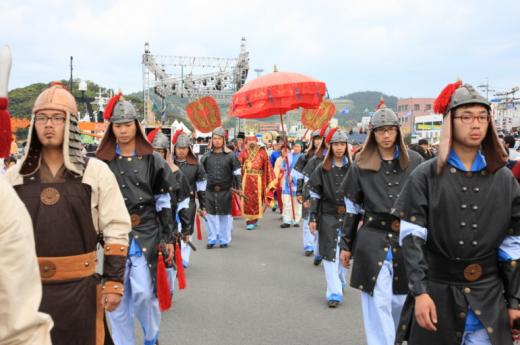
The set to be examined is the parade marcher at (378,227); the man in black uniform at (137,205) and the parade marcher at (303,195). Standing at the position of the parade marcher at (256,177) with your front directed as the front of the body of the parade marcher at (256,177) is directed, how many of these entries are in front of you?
3

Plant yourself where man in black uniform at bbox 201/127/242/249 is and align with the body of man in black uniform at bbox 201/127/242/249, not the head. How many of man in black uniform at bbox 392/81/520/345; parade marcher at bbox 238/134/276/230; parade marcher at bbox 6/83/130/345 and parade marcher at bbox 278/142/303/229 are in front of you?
2

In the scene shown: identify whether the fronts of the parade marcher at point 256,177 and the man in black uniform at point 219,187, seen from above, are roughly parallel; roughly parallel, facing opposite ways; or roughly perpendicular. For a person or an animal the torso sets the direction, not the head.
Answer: roughly parallel

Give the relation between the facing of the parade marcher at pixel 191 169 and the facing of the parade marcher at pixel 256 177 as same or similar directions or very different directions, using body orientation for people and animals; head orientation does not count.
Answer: same or similar directions

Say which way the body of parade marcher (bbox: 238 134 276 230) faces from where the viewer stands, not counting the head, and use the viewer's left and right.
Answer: facing the viewer

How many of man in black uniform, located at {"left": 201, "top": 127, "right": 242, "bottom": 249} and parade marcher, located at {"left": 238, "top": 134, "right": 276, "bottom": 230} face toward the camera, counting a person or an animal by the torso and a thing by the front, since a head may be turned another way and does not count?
2

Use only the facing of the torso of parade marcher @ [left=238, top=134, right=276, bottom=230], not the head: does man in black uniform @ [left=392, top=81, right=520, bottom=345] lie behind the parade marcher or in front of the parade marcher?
in front

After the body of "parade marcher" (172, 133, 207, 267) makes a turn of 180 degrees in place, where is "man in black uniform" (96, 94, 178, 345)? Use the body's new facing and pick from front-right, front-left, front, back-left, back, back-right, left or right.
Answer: back

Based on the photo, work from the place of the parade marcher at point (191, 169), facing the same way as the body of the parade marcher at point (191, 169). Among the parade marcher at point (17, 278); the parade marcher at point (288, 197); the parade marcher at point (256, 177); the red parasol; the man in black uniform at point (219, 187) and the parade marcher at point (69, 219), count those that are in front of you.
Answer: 2

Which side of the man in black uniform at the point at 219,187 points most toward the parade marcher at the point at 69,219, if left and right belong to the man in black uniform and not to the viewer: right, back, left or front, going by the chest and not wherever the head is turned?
front

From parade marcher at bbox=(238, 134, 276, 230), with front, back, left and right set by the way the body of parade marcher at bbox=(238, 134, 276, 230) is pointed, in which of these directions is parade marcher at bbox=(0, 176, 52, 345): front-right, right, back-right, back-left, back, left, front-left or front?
front

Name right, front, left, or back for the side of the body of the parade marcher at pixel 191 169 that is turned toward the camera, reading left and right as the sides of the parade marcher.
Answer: front
